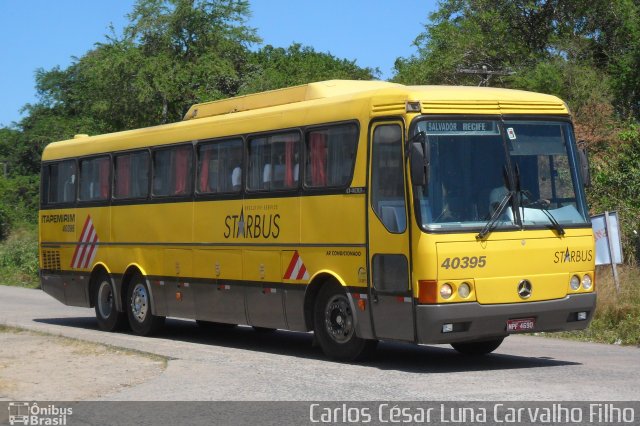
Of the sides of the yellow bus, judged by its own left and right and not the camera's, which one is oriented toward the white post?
left

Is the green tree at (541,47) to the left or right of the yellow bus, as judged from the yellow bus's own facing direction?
on its left

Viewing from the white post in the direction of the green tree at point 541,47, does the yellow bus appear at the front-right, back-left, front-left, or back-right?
back-left

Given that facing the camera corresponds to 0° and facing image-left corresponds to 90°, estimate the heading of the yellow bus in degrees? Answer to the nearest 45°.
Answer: approximately 315°
